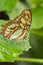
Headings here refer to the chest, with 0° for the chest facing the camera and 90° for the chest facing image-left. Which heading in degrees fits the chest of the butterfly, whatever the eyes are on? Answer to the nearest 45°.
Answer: approximately 270°
